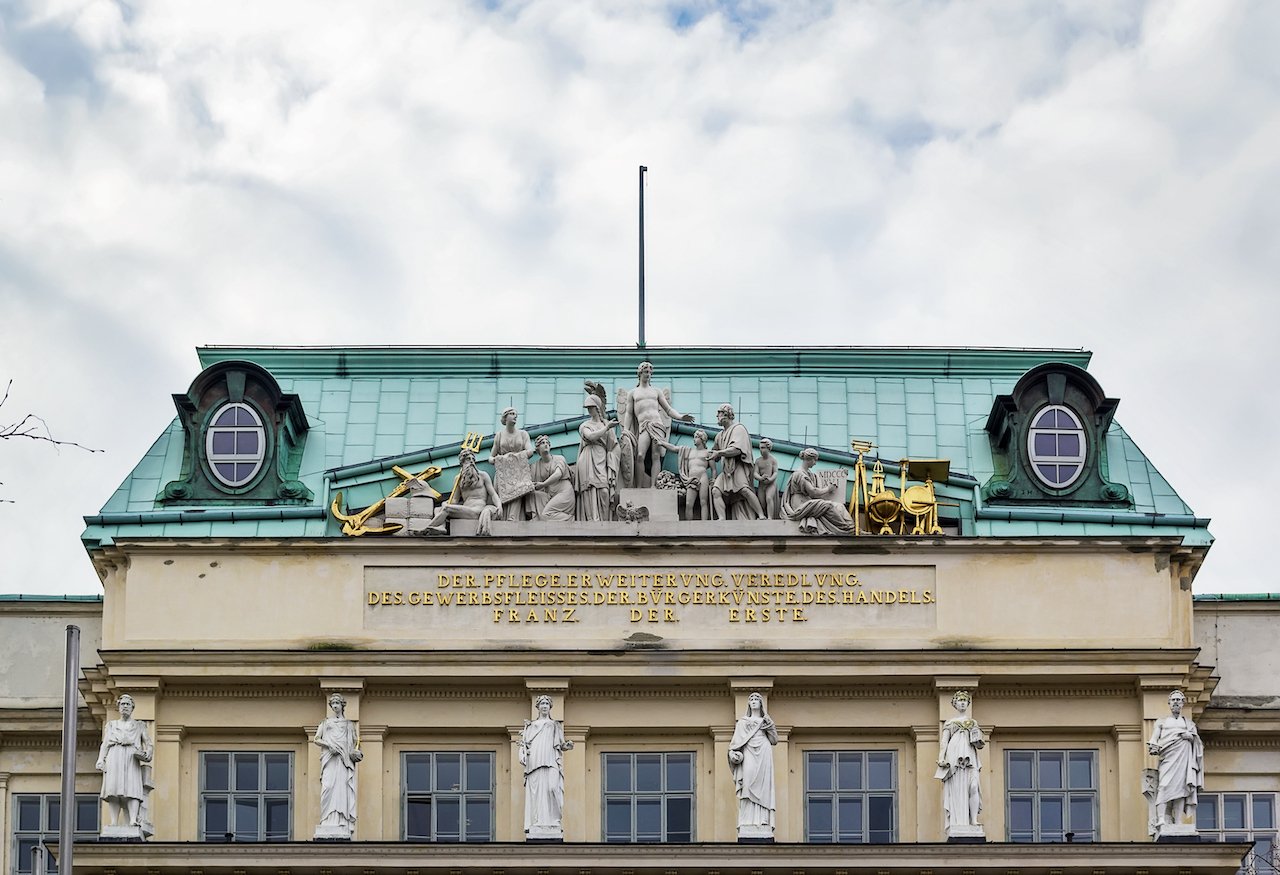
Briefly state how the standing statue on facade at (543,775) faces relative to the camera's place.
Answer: facing the viewer

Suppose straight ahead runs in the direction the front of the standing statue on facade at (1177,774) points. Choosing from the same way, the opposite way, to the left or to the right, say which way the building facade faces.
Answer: the same way

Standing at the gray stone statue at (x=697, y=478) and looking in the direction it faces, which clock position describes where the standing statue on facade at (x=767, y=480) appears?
The standing statue on facade is roughly at 9 o'clock from the gray stone statue.

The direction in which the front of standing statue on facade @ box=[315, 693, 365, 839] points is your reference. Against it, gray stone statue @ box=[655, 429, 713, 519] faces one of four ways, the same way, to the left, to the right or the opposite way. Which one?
the same way

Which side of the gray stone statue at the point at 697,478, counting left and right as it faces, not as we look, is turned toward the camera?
front

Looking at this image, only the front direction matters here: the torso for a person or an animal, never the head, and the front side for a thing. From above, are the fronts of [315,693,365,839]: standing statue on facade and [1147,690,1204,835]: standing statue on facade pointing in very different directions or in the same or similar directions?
same or similar directions

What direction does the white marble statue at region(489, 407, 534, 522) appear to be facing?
toward the camera

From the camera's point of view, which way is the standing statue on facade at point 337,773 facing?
toward the camera

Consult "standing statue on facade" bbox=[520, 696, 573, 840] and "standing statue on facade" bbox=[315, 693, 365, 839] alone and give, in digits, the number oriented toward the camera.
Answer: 2

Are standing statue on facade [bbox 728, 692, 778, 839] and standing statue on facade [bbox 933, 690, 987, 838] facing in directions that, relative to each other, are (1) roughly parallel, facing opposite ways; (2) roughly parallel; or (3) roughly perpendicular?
roughly parallel

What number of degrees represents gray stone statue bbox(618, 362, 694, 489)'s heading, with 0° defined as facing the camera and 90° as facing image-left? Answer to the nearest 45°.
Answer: approximately 0°

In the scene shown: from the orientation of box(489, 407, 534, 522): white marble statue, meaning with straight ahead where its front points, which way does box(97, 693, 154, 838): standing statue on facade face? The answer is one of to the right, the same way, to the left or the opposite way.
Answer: the same way

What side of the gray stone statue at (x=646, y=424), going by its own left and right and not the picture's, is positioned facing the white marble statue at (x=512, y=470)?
right

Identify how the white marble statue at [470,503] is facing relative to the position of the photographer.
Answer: facing the viewer and to the left of the viewer

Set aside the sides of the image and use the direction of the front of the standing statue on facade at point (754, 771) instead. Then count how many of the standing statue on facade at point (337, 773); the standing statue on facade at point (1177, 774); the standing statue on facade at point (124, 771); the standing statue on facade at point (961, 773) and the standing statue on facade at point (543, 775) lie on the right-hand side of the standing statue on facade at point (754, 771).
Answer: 3
